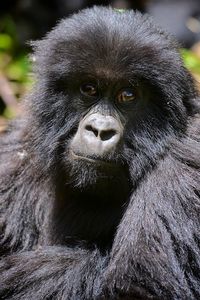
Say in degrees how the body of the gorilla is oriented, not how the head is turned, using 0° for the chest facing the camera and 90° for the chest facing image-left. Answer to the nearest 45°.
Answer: approximately 0°
